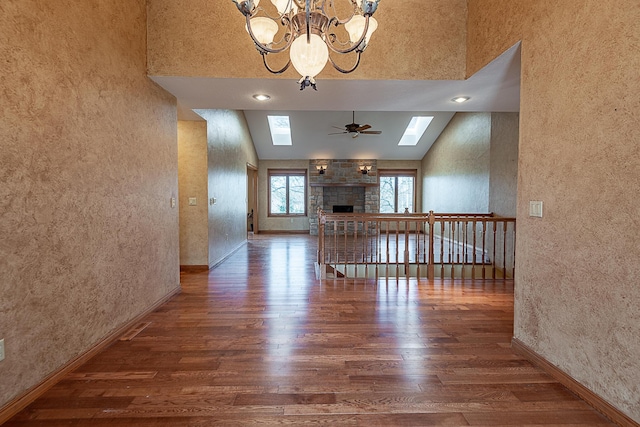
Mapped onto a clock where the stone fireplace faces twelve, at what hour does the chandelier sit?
The chandelier is roughly at 12 o'clock from the stone fireplace.

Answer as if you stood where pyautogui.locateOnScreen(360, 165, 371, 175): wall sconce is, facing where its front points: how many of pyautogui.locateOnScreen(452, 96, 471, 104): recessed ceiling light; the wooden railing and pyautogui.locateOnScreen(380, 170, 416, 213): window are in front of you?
2

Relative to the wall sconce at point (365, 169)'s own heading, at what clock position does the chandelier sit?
The chandelier is roughly at 12 o'clock from the wall sconce.

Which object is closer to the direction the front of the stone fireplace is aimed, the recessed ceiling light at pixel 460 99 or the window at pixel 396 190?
the recessed ceiling light

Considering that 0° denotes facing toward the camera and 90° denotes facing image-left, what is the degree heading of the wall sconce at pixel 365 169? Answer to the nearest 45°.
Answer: approximately 0°

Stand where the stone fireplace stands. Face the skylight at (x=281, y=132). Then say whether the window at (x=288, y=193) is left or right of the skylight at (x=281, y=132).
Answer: right

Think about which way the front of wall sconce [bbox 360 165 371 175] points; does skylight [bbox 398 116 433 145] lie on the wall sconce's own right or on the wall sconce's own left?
on the wall sconce's own left

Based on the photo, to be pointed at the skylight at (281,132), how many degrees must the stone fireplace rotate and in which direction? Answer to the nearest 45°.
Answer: approximately 45° to its right

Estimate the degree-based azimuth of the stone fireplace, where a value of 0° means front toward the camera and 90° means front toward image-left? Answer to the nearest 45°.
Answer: approximately 0°

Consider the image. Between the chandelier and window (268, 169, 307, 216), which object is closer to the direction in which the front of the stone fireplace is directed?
the chandelier

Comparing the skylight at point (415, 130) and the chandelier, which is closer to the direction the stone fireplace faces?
the chandelier
